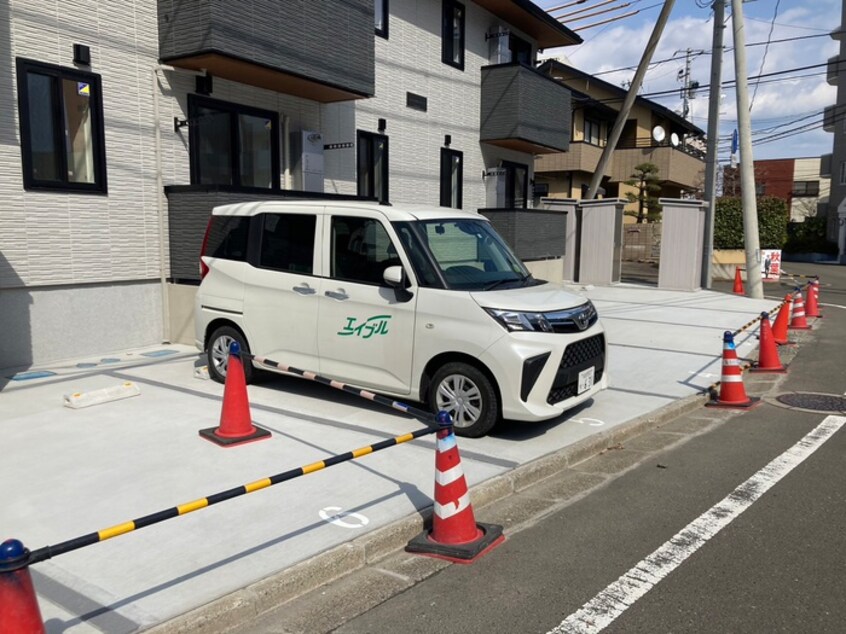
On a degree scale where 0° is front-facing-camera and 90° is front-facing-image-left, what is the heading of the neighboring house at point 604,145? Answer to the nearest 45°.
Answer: approximately 315°

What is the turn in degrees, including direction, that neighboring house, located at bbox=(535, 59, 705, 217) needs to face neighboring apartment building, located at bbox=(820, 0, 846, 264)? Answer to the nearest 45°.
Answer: approximately 90° to its left

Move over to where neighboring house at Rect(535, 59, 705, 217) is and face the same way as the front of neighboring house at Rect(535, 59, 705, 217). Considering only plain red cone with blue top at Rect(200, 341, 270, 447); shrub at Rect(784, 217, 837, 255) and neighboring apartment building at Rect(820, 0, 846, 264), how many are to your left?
2

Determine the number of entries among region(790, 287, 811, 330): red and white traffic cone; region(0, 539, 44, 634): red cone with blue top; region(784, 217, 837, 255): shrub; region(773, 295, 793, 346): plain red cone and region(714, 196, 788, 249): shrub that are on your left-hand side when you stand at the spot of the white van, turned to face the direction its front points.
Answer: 4

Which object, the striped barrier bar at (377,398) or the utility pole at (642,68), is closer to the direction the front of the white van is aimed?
the striped barrier bar

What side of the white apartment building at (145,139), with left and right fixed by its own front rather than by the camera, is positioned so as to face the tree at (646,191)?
left

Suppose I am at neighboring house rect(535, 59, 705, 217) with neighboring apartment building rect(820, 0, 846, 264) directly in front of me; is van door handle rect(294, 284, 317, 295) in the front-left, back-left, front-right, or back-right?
back-right

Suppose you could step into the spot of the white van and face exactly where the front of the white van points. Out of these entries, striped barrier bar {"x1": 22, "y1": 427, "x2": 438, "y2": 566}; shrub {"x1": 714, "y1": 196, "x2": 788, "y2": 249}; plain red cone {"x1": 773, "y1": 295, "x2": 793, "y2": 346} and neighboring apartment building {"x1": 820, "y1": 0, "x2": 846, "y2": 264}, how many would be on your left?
3

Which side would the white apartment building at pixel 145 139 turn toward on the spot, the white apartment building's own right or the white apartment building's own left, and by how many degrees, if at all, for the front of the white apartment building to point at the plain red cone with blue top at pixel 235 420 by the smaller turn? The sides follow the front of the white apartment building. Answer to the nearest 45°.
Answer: approximately 45° to the white apartment building's own right

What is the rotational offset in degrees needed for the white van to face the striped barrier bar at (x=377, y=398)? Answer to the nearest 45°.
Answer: approximately 45° to its right

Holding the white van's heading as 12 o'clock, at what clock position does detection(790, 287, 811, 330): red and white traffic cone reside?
The red and white traffic cone is roughly at 9 o'clock from the white van.
